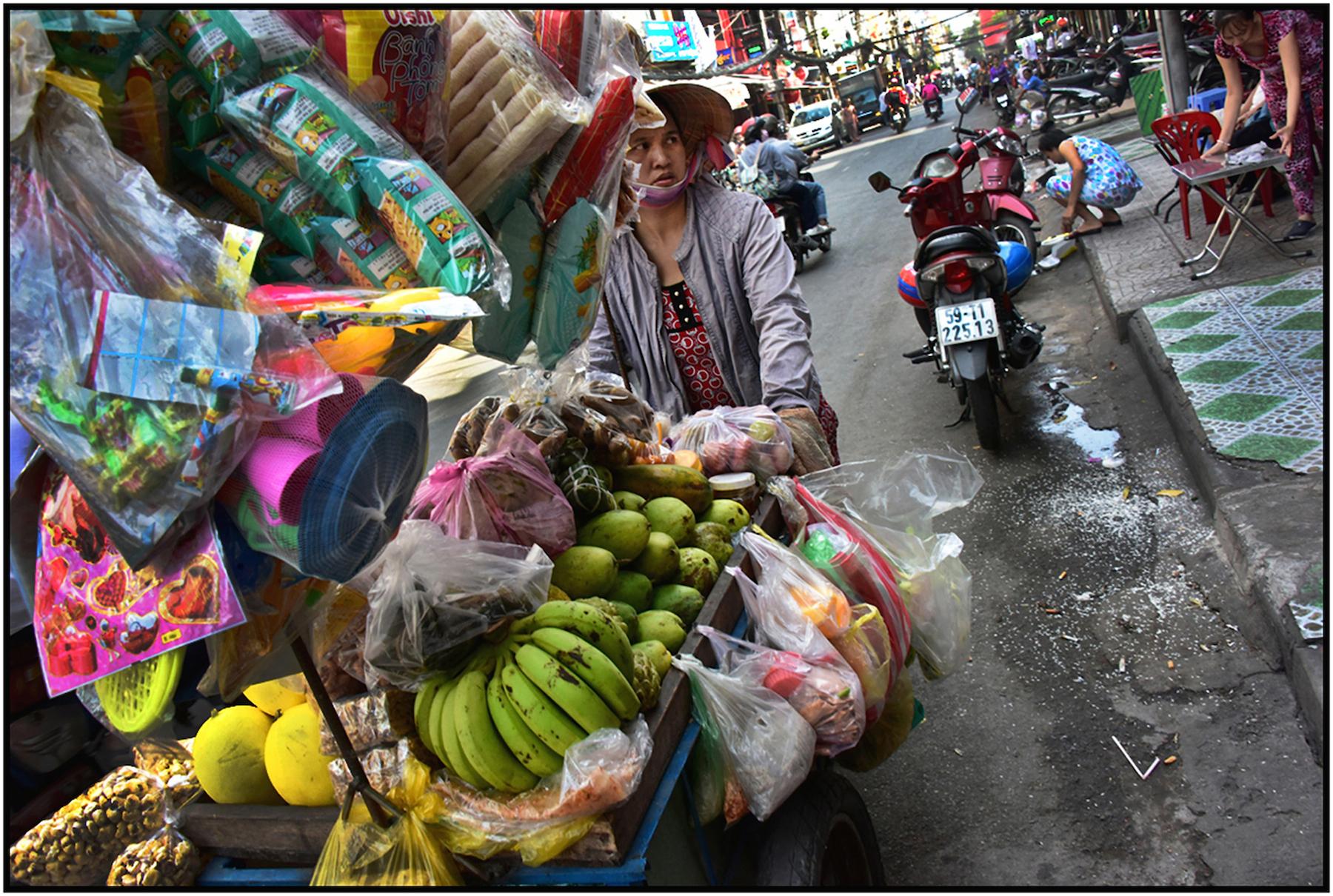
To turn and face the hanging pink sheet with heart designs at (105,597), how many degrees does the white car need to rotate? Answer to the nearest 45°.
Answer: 0° — it already faces it

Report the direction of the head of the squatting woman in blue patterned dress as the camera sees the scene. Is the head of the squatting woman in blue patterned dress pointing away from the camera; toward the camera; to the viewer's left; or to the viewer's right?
to the viewer's left

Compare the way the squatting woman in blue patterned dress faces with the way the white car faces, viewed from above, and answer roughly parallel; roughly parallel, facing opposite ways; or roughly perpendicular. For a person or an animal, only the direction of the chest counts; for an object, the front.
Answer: roughly perpendicular

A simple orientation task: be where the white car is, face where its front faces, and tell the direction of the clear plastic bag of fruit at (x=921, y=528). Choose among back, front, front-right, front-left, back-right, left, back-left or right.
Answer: front

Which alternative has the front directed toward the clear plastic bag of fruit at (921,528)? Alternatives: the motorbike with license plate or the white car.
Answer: the white car

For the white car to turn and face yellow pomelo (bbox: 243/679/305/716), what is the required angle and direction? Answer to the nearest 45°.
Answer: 0° — it already faces it

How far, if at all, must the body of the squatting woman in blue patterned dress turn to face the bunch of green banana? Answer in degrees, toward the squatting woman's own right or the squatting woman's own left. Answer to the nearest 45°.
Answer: approximately 90° to the squatting woman's own left

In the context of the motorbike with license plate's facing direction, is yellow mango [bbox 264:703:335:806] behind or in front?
behind

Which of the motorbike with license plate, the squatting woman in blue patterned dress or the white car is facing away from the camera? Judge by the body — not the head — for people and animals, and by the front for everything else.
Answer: the motorbike with license plate

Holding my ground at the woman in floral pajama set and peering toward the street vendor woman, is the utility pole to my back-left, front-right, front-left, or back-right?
back-right

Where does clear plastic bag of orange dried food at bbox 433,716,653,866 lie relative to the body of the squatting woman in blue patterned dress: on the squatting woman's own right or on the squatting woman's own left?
on the squatting woman's own left

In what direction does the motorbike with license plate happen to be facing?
away from the camera

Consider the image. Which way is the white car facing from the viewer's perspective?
toward the camera

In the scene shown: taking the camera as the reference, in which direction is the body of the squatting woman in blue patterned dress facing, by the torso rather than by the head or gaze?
to the viewer's left

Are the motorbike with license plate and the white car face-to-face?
yes

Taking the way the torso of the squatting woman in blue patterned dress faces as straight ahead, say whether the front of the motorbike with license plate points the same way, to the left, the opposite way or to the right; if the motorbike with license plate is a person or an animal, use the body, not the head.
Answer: to the right

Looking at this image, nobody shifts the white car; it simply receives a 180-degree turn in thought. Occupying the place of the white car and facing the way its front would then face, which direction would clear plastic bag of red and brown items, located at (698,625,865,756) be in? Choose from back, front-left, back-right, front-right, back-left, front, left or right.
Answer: back

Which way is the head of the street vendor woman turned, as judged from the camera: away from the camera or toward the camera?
toward the camera
